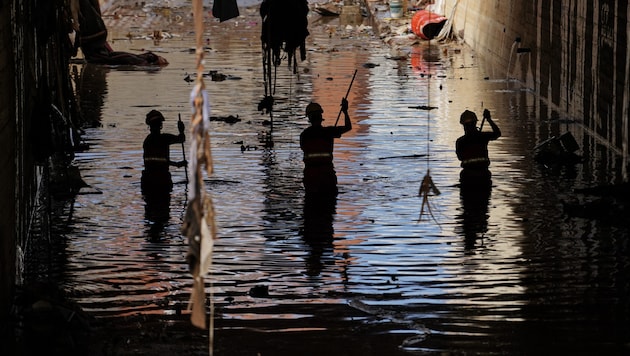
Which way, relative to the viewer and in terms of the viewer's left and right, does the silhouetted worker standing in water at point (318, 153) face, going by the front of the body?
facing away from the viewer and to the right of the viewer

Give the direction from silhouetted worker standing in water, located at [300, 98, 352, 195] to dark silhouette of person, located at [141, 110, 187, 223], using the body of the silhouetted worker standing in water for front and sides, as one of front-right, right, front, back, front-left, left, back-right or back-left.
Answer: back-left

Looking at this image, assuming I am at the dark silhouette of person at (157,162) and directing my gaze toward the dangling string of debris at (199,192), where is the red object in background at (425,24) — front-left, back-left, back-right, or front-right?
back-left

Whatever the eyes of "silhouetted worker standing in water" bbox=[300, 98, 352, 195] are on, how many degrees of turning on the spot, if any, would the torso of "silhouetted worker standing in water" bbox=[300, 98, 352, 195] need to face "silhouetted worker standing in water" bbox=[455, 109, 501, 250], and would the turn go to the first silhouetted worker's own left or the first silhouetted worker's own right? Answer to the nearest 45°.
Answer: approximately 45° to the first silhouetted worker's own right
